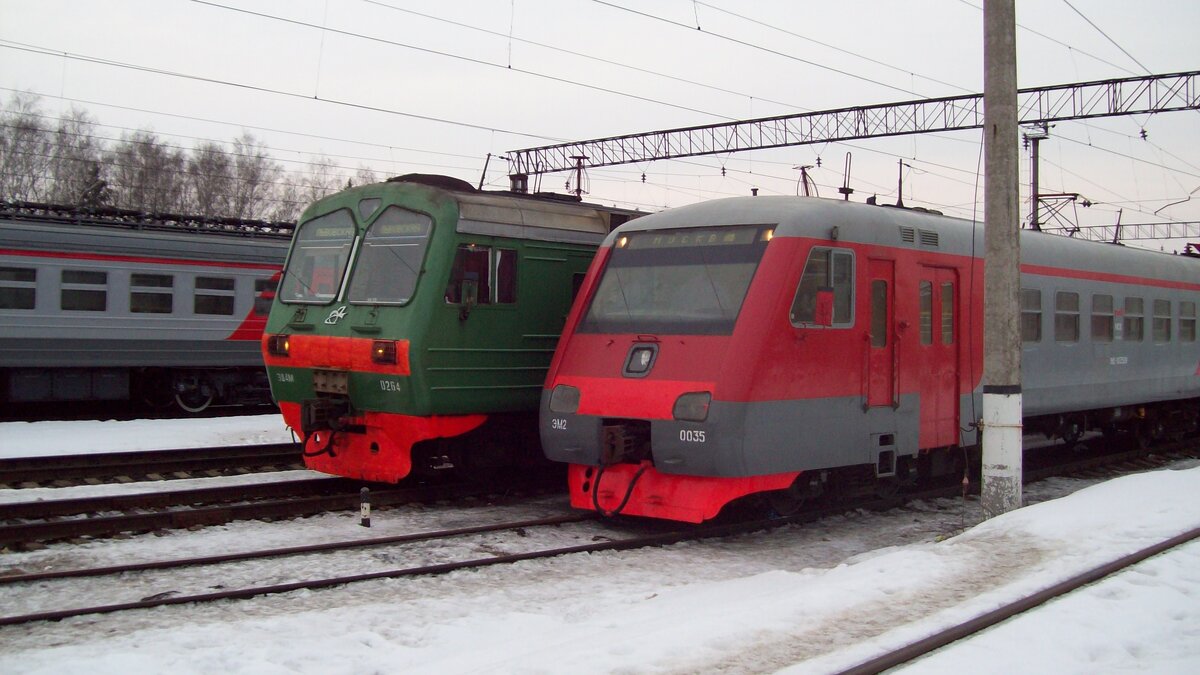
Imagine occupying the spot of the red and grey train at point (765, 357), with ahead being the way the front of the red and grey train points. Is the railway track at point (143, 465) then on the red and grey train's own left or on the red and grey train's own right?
on the red and grey train's own right

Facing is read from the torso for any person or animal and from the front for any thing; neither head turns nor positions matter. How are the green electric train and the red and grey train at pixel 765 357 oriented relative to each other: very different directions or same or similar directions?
same or similar directions

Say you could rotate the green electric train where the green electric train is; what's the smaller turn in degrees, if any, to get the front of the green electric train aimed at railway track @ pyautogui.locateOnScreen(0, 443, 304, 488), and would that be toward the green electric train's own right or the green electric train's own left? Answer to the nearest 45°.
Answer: approximately 90° to the green electric train's own right

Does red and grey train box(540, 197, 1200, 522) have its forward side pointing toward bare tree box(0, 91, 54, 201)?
no

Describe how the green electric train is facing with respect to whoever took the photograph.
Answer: facing the viewer and to the left of the viewer

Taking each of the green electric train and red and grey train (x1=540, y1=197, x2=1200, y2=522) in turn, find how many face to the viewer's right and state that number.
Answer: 0
